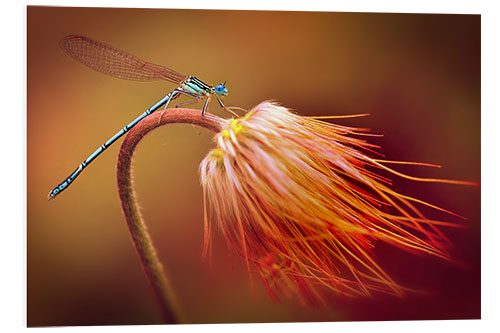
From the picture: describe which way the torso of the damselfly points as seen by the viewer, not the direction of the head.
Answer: to the viewer's right

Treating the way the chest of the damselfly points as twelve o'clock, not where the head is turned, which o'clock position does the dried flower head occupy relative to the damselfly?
The dried flower head is roughly at 1 o'clock from the damselfly.
